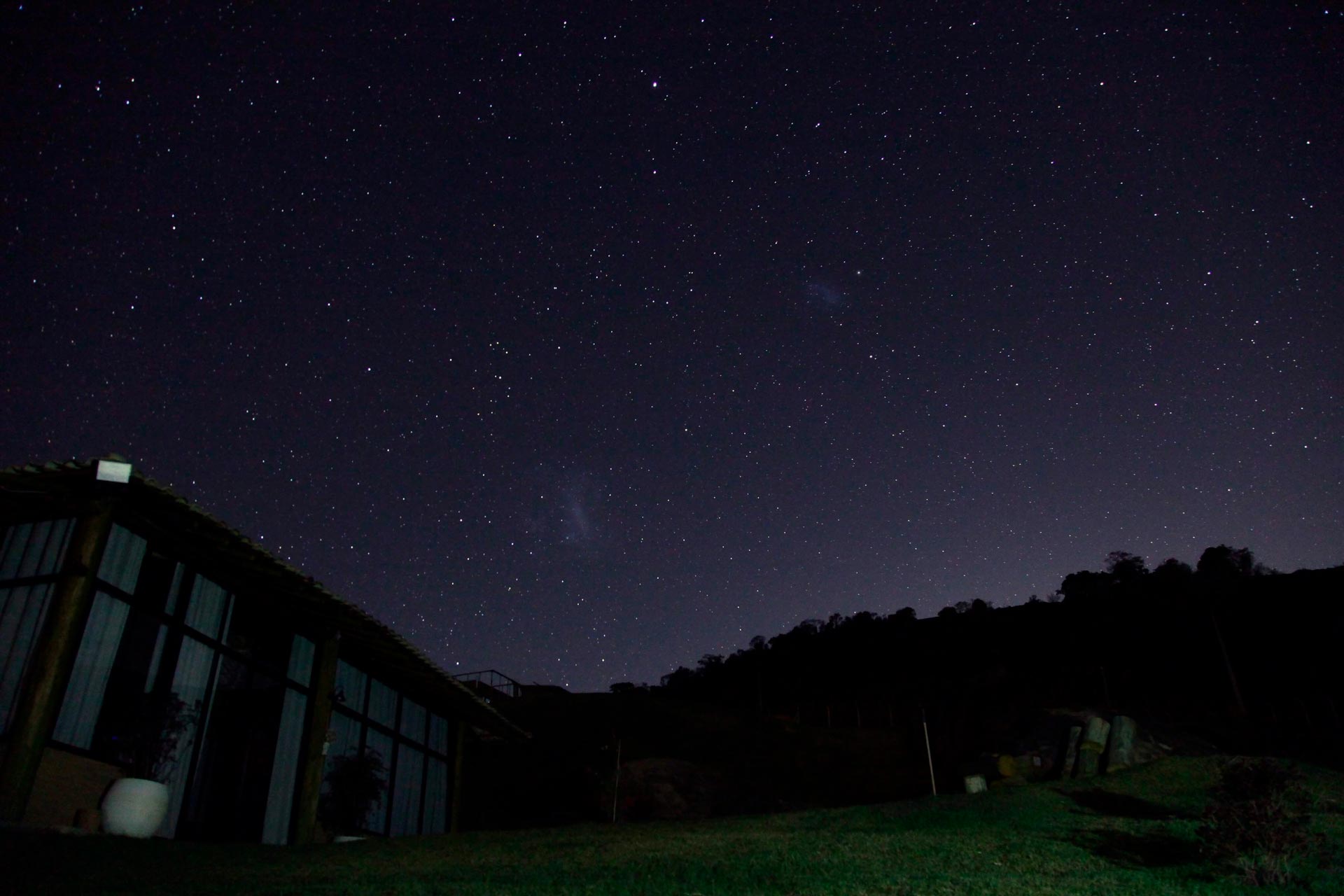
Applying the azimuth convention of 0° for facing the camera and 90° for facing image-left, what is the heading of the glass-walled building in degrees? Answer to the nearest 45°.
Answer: approximately 315°
